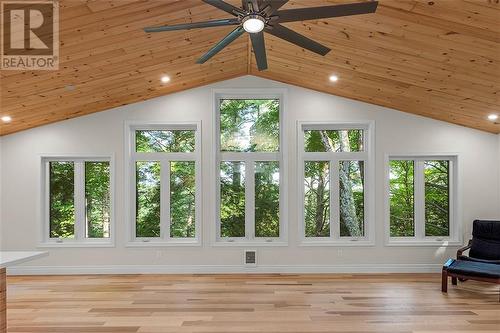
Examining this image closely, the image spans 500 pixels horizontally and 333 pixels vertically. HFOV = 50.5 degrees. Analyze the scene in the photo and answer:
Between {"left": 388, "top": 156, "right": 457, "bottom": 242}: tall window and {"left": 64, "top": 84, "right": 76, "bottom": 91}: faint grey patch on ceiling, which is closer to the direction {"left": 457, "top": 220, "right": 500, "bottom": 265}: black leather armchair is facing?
the faint grey patch on ceiling

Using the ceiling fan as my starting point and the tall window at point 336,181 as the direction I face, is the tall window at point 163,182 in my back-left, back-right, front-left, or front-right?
front-left

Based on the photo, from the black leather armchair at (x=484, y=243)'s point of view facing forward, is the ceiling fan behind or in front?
in front

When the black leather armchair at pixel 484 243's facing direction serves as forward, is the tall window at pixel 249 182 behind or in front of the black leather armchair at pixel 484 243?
in front

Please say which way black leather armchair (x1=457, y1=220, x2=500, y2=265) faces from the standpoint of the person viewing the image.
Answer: facing the viewer and to the left of the viewer

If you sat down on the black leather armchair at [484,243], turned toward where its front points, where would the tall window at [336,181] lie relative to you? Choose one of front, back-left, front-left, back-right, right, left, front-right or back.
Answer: front-right

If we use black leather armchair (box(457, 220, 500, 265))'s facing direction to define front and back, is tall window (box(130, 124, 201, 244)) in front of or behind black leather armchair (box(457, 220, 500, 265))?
in front
